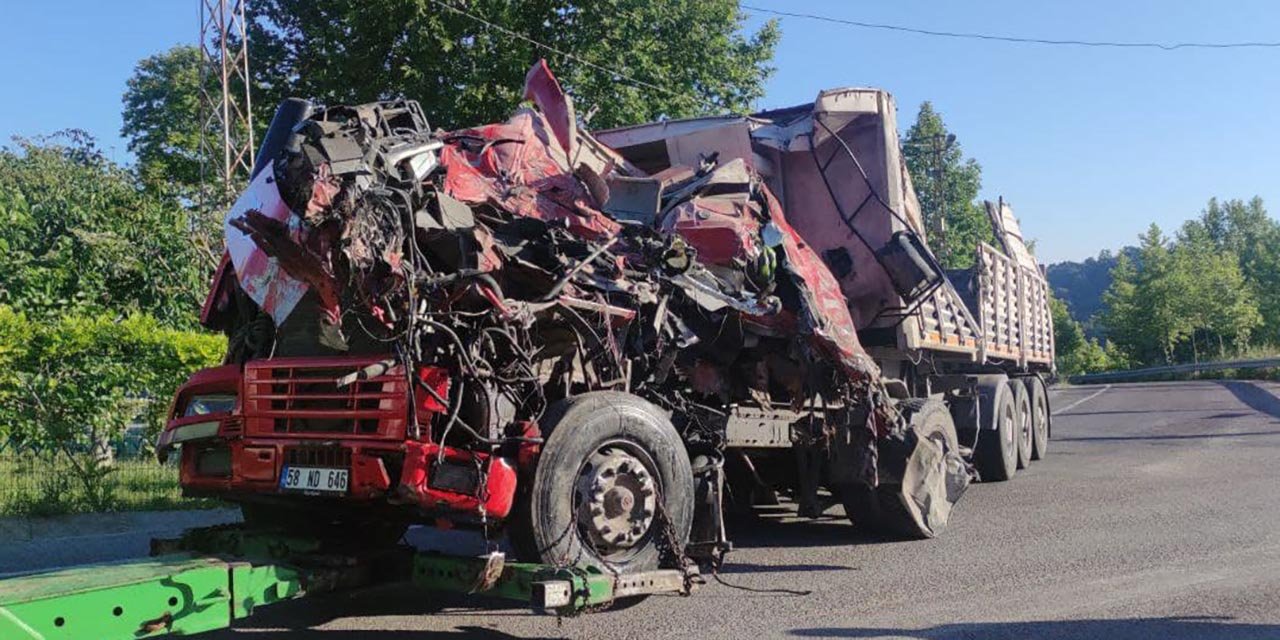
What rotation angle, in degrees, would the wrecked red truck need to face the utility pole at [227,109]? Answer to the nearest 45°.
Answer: approximately 90° to its right

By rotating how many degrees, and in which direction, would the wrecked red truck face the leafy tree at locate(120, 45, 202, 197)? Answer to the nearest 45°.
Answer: approximately 90° to its right

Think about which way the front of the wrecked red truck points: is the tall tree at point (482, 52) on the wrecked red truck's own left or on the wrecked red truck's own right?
on the wrecked red truck's own right

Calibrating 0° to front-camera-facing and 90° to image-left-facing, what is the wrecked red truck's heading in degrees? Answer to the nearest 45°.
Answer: approximately 45°

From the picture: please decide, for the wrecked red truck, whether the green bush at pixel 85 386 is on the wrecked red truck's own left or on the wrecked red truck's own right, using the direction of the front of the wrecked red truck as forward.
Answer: on the wrecked red truck's own right

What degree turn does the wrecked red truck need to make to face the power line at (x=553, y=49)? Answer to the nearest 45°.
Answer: approximately 135° to its right

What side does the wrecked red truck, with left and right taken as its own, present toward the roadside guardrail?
back
